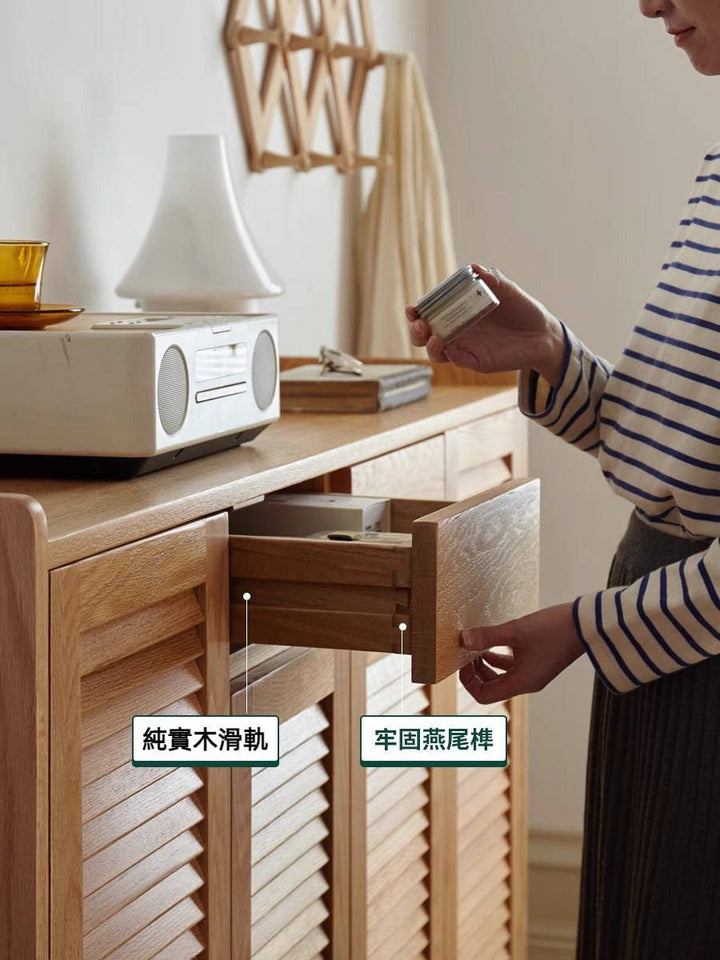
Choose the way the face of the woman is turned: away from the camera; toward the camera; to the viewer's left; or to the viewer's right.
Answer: to the viewer's left

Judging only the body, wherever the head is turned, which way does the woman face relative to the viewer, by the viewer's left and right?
facing to the left of the viewer

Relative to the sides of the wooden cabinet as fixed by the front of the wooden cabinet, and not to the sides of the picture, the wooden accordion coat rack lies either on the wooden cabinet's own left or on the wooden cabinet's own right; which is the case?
on the wooden cabinet's own left

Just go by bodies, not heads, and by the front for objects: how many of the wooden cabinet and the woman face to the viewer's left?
1
